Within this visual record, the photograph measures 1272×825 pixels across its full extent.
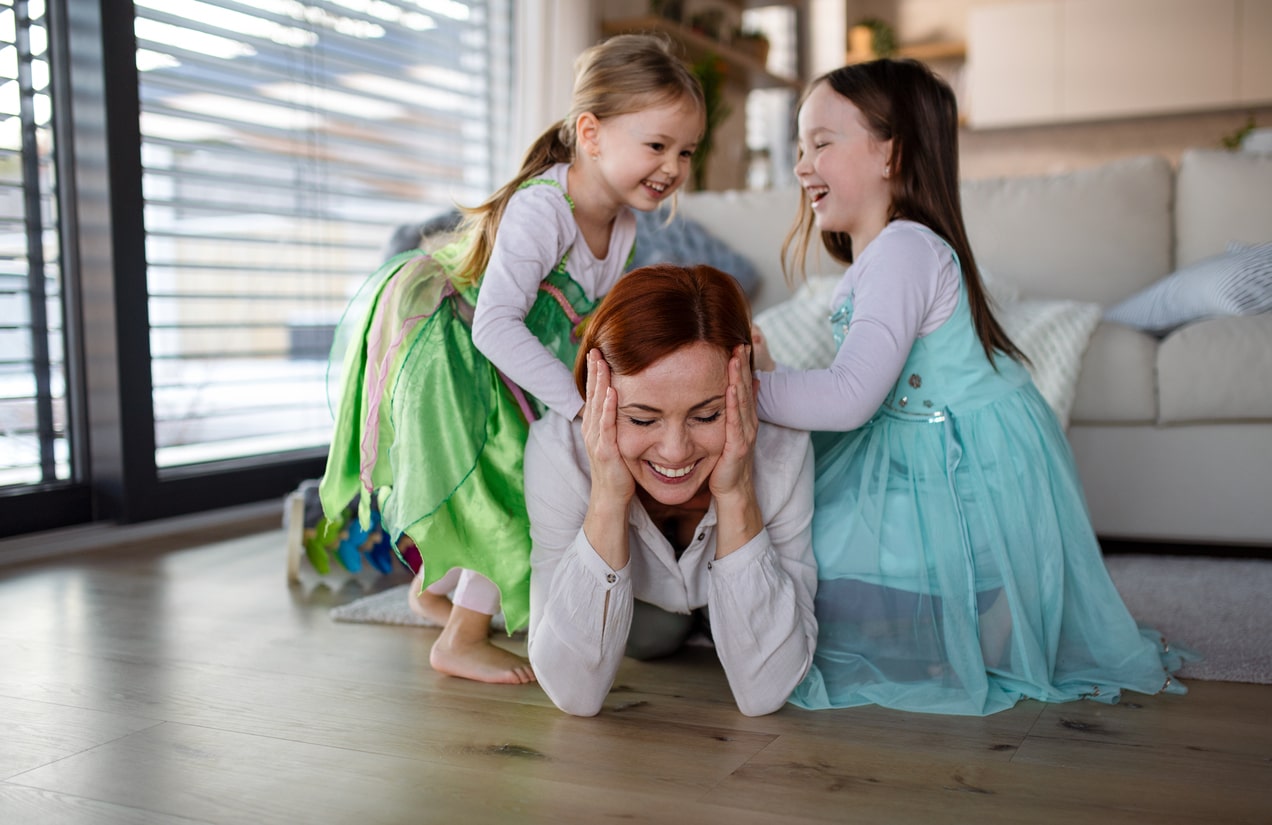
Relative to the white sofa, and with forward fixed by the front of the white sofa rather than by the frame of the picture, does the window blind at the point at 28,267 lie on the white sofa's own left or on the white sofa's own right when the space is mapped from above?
on the white sofa's own right

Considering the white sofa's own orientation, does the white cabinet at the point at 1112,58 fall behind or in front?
behind

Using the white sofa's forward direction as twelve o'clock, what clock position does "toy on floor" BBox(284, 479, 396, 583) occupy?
The toy on floor is roughly at 2 o'clock from the white sofa.

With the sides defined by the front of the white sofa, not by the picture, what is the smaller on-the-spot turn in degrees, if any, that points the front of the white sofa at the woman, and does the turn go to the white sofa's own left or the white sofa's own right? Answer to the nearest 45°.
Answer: approximately 45° to the white sofa's own right

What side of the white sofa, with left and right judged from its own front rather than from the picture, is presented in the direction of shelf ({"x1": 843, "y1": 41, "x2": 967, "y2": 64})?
back

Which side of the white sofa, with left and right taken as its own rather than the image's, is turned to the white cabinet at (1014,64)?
back

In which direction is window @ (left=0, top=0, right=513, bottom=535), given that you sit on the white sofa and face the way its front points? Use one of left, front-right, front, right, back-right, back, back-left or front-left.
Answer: right

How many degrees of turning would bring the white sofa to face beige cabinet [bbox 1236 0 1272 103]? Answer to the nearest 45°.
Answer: approximately 180°

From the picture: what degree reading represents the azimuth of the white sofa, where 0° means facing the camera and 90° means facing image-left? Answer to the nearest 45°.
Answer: approximately 0°
